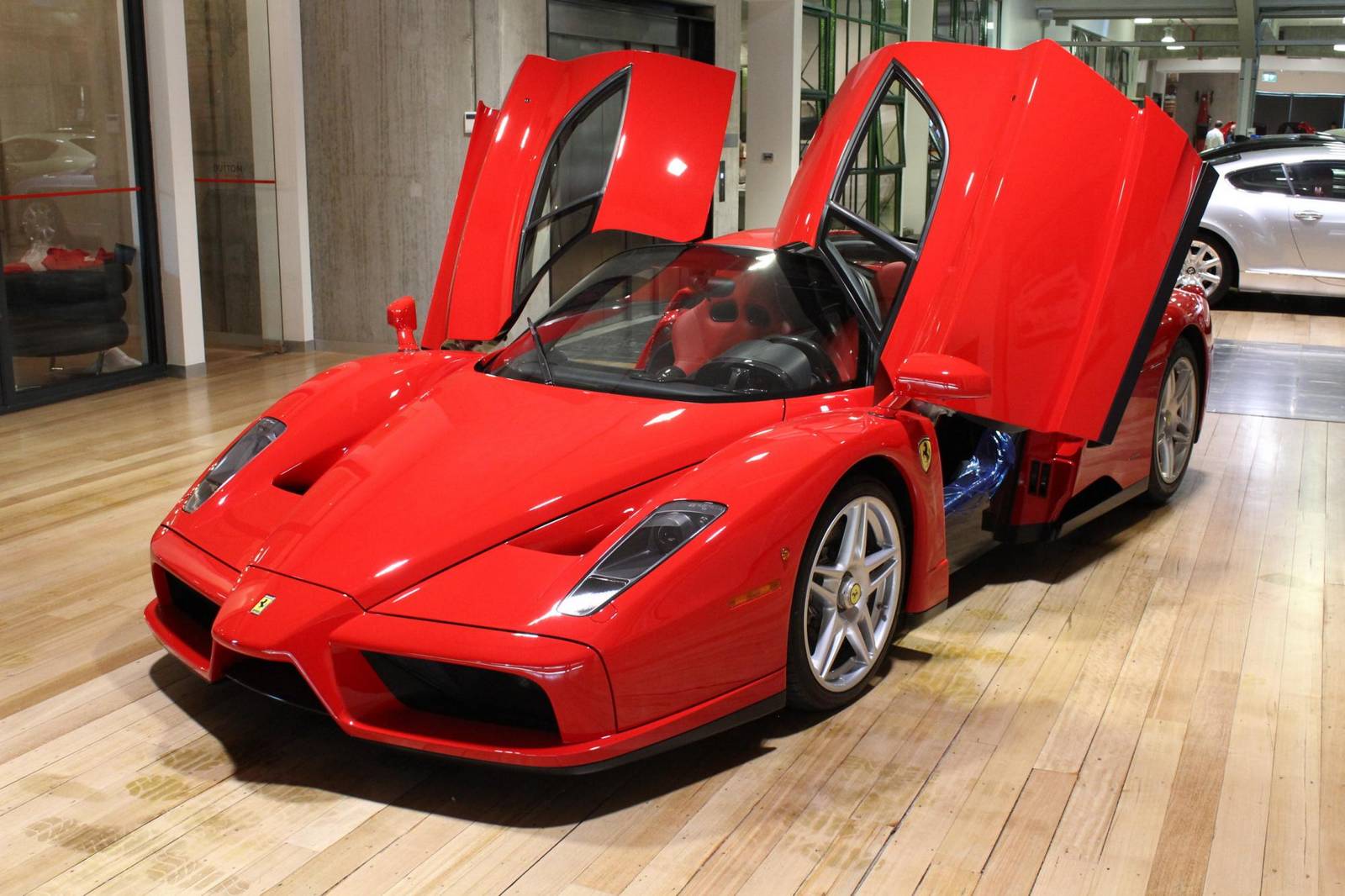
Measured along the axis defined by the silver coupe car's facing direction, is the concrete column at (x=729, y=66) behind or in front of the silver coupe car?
behind

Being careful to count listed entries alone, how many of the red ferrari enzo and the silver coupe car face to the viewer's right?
1

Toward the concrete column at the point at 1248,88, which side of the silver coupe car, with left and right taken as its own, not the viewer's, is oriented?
left

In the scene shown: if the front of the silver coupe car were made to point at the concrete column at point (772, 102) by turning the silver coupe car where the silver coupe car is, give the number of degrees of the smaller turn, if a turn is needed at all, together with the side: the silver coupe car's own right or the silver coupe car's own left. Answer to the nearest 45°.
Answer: approximately 180°

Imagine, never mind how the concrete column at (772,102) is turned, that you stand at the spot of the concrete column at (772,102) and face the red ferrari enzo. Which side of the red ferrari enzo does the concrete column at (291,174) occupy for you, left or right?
right

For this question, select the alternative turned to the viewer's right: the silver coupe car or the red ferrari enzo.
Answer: the silver coupe car

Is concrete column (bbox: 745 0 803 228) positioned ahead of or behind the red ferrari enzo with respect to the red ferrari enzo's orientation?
behind

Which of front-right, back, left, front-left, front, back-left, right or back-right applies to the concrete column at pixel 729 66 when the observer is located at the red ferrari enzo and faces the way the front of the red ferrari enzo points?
back-right

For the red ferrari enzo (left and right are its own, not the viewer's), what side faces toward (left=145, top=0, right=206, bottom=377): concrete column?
right

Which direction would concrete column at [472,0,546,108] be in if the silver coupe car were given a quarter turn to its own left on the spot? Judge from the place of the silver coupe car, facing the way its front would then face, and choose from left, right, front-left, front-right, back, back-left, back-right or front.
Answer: back-left

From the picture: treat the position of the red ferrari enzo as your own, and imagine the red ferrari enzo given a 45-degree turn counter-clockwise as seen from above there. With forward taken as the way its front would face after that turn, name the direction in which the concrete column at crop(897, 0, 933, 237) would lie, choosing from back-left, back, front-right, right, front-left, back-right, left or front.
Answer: back

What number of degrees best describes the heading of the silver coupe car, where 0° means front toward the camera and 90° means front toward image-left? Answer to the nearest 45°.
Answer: approximately 270°

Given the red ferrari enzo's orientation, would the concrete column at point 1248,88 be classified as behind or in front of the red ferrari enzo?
behind

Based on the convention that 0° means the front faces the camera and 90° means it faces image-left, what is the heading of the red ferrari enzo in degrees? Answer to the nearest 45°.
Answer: approximately 45°

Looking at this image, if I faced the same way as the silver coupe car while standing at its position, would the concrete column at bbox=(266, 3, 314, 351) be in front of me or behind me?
behind
